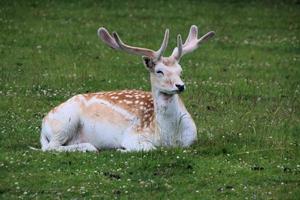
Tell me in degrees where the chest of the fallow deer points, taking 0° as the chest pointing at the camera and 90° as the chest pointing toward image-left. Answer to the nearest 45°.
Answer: approximately 315°
